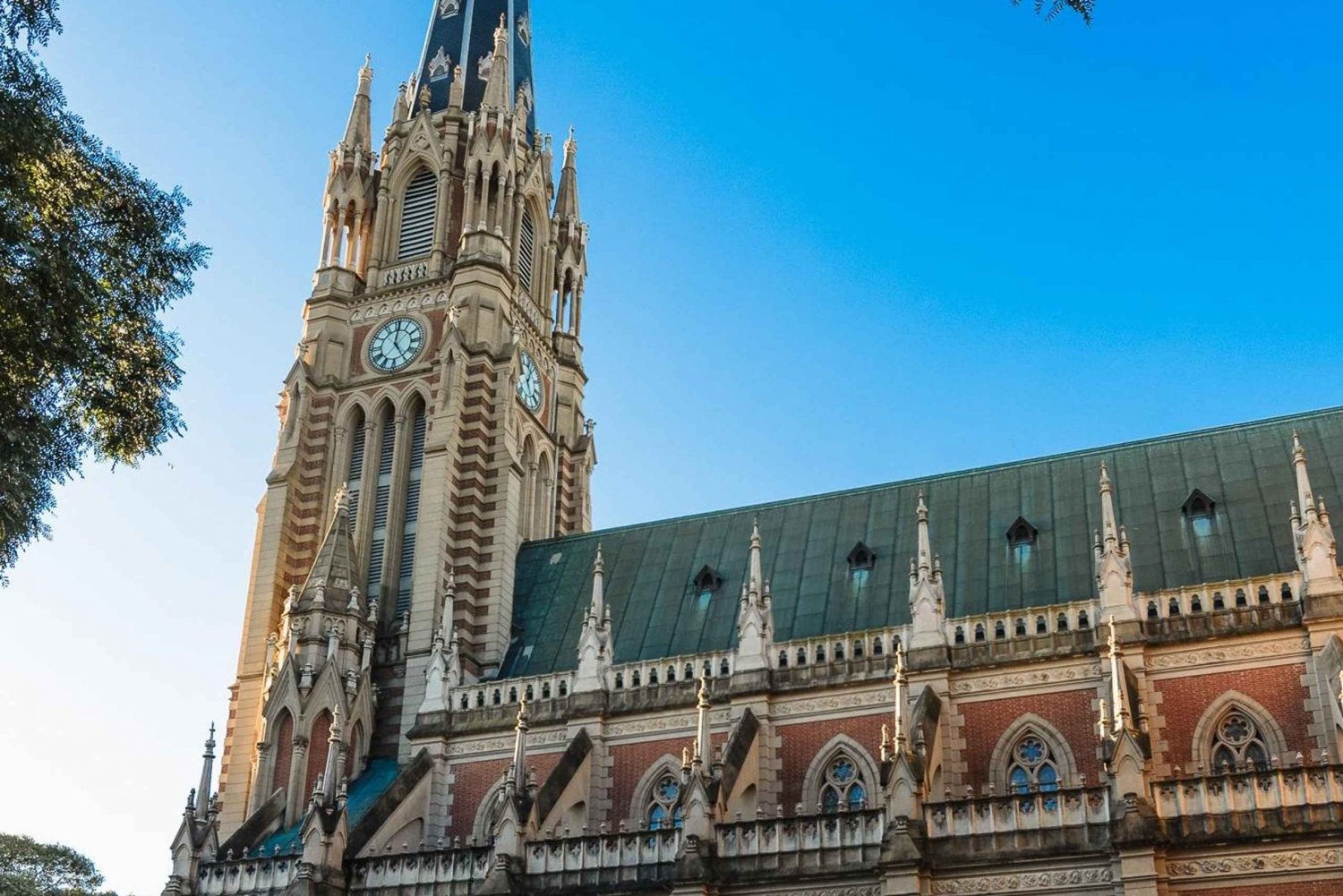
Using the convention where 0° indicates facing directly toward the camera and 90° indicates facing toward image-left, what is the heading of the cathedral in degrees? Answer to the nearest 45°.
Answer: approximately 135°
